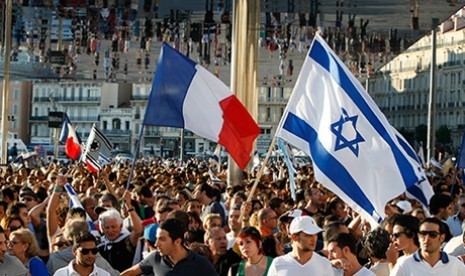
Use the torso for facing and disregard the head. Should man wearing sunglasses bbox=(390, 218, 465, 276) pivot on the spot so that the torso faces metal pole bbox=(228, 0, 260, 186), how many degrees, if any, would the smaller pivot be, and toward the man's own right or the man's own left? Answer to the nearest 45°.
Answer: approximately 180°

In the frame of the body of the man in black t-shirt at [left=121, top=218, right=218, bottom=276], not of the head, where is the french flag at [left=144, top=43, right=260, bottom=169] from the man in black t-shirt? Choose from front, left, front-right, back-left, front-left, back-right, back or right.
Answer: back-right

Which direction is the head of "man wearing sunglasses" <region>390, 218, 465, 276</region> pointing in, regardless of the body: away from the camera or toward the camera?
toward the camera

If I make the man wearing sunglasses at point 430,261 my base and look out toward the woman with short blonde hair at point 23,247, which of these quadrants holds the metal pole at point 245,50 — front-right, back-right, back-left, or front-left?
front-right

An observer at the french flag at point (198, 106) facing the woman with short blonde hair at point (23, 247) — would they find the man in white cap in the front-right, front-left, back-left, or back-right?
front-left

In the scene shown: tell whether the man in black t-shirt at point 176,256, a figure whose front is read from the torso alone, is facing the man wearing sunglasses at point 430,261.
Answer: no

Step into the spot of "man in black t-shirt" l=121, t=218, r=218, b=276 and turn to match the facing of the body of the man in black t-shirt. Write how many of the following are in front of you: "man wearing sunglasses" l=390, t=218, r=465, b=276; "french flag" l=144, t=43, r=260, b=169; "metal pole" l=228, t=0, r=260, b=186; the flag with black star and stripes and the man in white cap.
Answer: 0

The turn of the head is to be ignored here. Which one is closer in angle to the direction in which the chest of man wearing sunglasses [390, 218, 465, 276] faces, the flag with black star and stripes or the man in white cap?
the man in white cap

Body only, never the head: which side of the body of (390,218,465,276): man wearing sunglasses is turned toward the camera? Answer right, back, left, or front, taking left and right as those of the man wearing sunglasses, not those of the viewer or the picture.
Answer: front

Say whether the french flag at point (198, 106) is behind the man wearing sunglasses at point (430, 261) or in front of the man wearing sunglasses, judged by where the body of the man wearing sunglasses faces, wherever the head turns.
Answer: behind

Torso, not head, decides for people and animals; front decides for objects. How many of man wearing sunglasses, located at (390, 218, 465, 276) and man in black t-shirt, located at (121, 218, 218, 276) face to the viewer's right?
0

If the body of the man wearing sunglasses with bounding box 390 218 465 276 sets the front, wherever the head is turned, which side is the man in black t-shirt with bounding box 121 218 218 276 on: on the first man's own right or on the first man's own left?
on the first man's own right

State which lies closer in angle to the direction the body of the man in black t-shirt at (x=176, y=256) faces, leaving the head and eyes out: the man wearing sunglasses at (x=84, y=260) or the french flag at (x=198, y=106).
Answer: the man wearing sunglasses

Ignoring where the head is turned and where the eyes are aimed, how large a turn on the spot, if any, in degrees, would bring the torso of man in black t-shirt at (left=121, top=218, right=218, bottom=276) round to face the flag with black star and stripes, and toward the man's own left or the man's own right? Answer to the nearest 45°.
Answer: approximately 135° to the man's own right

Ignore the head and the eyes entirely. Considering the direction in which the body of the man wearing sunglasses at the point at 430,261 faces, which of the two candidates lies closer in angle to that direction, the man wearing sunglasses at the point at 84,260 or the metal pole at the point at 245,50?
the man wearing sunglasses
